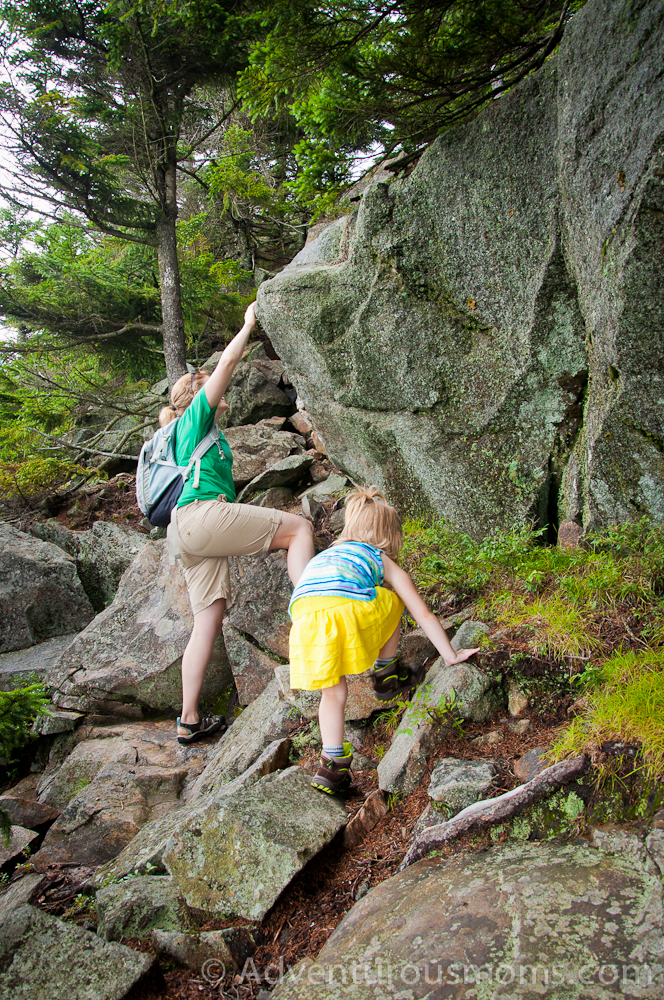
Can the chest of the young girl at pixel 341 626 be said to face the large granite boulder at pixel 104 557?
no

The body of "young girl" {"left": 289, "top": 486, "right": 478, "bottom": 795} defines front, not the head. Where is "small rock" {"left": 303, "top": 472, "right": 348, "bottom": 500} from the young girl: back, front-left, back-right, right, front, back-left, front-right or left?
front-left

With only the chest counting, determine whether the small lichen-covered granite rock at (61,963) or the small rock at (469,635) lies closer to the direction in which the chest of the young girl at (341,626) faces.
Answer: the small rock at (469,635)

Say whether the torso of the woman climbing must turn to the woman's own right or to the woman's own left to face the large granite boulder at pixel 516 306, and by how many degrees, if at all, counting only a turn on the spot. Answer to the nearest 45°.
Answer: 0° — they already face it

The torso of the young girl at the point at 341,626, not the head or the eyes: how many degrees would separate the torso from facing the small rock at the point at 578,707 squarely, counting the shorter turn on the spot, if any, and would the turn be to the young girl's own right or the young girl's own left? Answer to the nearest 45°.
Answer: approximately 45° to the young girl's own right

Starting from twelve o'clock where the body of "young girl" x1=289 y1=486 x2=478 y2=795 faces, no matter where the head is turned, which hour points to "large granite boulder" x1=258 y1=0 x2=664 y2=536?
The large granite boulder is roughly at 12 o'clock from the young girl.

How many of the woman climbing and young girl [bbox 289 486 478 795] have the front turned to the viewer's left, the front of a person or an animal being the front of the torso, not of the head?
0

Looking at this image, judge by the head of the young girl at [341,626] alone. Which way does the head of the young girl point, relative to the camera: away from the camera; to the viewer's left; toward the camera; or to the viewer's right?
away from the camera

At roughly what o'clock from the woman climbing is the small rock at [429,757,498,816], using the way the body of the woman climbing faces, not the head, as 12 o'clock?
The small rock is roughly at 2 o'clock from the woman climbing.

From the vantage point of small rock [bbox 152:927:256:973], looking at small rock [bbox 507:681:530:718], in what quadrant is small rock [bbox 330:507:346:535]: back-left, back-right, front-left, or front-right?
front-left

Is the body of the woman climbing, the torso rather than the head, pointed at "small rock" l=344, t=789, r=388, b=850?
no

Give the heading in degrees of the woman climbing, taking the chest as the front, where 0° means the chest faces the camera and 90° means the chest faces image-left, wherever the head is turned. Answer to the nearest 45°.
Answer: approximately 270°

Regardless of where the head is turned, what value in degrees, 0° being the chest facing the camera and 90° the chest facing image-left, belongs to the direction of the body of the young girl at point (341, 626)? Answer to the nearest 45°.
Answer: approximately 225°

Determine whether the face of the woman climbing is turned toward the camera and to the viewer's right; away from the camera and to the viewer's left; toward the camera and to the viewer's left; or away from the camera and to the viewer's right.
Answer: away from the camera and to the viewer's right

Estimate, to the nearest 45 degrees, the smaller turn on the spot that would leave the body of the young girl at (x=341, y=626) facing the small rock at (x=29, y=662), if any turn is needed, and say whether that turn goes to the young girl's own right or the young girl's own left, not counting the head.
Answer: approximately 90° to the young girl's own left

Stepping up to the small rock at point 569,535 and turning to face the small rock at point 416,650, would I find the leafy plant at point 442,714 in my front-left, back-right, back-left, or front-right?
front-left
